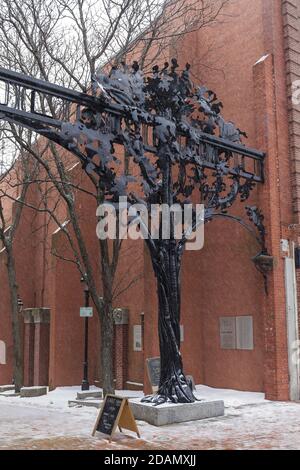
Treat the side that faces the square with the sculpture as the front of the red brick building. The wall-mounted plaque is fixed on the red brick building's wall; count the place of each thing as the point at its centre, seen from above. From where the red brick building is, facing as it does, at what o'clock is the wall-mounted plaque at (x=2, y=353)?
The wall-mounted plaque is roughly at 3 o'clock from the red brick building.

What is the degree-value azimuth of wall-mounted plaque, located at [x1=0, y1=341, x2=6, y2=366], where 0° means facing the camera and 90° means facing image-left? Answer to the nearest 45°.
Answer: approximately 45°

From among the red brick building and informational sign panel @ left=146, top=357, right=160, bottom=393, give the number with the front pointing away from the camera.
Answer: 0

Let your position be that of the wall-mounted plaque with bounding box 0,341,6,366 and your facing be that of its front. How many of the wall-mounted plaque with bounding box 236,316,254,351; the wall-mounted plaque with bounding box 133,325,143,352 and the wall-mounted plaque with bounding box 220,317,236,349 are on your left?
3

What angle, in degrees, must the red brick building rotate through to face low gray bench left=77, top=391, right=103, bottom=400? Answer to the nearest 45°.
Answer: approximately 45° to its right

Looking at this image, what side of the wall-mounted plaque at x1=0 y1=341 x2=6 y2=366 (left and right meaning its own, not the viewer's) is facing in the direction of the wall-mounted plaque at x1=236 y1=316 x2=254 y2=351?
left

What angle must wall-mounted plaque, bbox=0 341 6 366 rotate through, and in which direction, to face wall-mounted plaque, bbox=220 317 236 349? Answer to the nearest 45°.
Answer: approximately 90° to its left

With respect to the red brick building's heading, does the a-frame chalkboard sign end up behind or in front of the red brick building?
in front

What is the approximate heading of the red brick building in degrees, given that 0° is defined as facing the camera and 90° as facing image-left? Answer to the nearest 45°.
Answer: approximately 45°

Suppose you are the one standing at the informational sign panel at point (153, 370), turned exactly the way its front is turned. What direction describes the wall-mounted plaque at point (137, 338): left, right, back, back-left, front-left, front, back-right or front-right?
back-right
